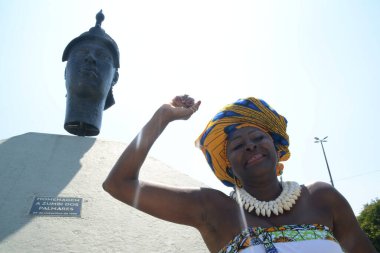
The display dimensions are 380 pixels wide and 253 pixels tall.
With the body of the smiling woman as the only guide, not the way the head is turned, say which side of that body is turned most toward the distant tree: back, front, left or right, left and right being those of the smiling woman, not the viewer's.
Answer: back

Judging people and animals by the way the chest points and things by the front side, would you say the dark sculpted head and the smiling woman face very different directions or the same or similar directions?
same or similar directions

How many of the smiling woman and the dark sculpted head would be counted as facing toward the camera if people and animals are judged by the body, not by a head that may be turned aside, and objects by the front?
2

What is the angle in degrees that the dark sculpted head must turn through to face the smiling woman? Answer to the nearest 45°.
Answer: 0° — it already faces them

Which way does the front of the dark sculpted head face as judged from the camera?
facing the viewer

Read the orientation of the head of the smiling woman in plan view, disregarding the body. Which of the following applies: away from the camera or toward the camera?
toward the camera

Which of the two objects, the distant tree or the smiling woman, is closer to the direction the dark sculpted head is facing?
the smiling woman
